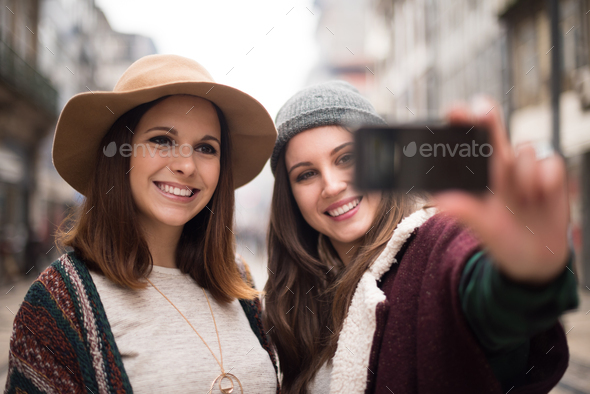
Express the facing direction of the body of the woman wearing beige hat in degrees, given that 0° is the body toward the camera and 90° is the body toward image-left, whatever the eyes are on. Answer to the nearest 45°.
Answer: approximately 315°
